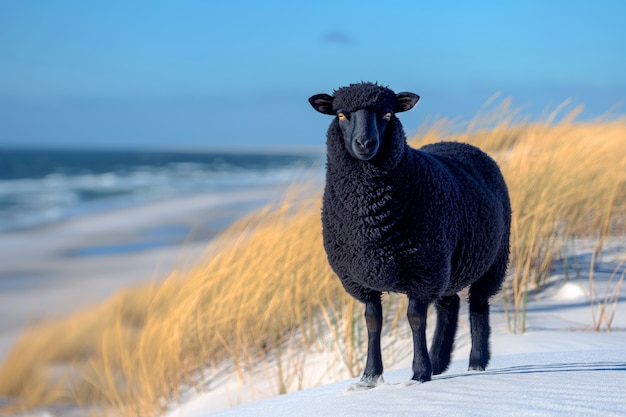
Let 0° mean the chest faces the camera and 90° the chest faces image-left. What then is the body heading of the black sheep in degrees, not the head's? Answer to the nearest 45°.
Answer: approximately 45°
